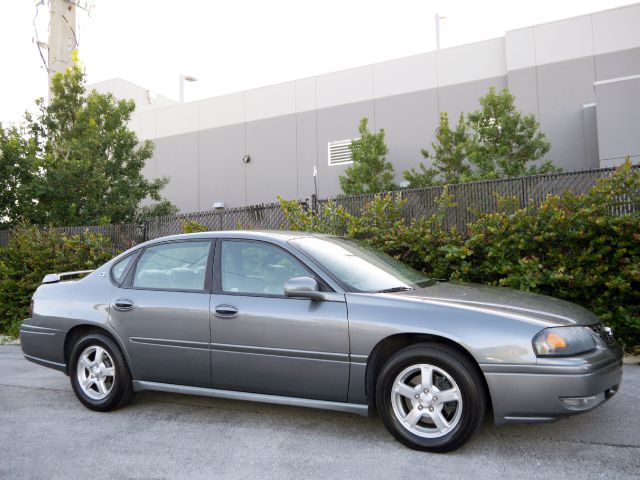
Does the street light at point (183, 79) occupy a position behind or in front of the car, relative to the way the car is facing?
behind

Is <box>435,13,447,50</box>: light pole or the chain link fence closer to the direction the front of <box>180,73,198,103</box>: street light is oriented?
the light pole

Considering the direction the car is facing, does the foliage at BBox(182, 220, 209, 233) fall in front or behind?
behind

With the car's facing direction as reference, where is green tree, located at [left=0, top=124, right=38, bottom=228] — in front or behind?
behind

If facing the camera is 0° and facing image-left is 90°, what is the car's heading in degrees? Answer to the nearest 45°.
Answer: approximately 315°

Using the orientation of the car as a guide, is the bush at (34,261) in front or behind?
behind

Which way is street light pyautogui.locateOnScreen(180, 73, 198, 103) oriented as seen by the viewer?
to the viewer's right
